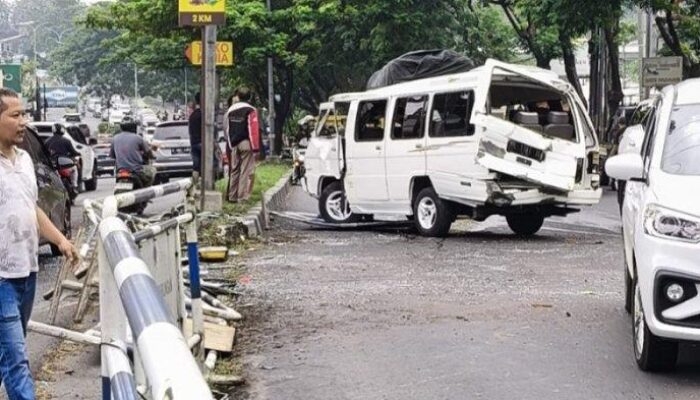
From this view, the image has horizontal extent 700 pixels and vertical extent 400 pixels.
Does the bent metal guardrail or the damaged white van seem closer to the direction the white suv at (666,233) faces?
the bent metal guardrail

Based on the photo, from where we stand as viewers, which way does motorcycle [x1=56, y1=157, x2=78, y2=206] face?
facing away from the viewer

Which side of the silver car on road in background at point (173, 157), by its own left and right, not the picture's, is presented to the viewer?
back

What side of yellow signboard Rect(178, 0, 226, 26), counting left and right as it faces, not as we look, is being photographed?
front

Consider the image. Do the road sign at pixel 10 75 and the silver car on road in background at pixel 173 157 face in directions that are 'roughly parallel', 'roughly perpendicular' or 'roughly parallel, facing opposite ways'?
roughly parallel, facing opposite ways

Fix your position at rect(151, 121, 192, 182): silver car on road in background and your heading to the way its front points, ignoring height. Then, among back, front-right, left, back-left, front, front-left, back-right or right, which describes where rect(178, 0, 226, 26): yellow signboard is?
back

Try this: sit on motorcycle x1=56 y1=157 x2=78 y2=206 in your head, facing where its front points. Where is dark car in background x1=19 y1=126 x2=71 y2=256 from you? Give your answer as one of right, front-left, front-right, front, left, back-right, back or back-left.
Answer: back

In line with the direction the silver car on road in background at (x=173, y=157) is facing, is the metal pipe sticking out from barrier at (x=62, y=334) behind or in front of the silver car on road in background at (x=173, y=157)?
behind

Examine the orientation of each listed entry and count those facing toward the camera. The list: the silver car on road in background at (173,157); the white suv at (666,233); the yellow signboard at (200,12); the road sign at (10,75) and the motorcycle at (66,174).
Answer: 3

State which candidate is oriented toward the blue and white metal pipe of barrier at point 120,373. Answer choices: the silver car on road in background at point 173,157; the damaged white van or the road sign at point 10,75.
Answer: the road sign

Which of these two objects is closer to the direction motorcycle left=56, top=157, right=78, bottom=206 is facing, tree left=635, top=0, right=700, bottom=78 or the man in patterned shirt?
the tree

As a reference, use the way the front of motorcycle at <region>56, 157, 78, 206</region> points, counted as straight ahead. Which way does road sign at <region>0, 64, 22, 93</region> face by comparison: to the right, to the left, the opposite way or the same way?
the opposite way

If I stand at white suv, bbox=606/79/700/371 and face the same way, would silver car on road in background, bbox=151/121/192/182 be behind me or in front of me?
behind

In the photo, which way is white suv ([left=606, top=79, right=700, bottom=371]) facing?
toward the camera

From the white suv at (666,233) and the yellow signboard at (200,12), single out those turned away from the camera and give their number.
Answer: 0
